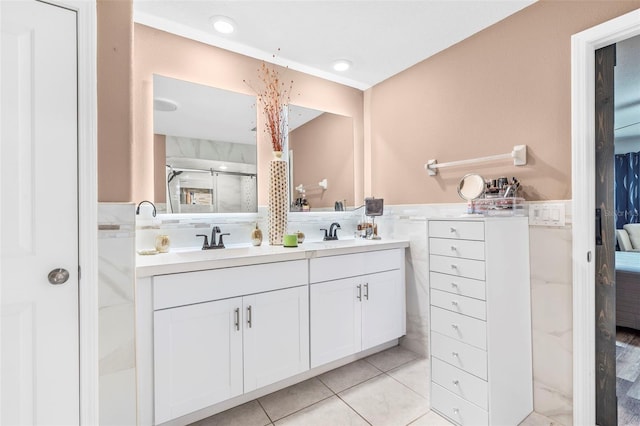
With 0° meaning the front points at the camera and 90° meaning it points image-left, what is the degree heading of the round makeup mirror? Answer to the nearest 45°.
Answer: approximately 45°

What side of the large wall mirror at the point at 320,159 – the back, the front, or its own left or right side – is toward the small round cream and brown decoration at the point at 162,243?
right

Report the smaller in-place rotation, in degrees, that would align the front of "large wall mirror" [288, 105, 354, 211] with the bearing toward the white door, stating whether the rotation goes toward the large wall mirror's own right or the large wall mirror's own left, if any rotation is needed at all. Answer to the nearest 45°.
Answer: approximately 90° to the large wall mirror's own right

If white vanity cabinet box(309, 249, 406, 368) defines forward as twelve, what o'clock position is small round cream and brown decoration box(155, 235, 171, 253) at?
The small round cream and brown decoration is roughly at 4 o'clock from the white vanity cabinet.

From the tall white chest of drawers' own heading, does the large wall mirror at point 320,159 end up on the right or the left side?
on its right

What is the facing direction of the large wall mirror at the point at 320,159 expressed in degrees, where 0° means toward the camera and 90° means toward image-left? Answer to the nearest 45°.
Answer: approximately 315°
